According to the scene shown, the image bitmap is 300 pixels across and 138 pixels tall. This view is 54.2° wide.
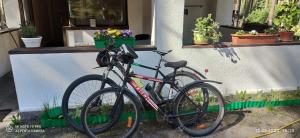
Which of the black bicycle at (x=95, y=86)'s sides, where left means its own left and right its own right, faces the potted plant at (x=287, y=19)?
back

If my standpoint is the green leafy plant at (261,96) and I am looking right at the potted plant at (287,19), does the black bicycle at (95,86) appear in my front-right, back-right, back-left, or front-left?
back-left

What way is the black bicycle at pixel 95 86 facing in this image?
to the viewer's left

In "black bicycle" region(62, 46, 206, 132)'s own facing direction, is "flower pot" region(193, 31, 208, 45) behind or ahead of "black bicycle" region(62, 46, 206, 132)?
behind

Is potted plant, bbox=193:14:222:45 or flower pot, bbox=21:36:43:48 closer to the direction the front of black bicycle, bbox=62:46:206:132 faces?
the flower pot

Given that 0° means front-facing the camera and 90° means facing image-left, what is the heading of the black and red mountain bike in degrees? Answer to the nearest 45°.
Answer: approximately 90°

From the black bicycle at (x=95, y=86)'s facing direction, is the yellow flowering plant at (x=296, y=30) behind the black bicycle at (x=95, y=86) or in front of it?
behind
